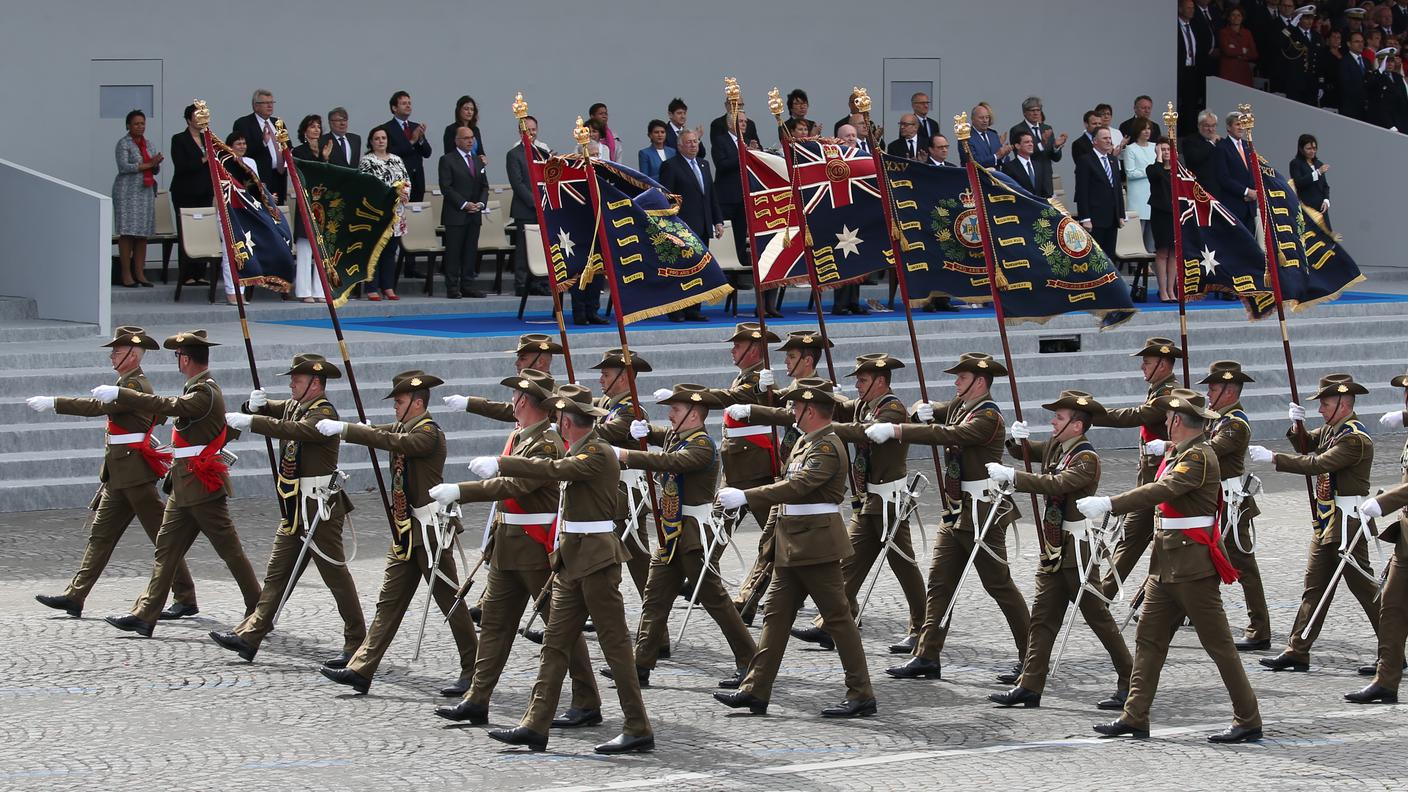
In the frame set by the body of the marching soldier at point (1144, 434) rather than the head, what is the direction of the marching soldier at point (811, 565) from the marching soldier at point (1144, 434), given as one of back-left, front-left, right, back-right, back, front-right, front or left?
front-left

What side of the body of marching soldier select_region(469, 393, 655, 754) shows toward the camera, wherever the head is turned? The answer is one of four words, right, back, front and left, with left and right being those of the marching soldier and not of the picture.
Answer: left

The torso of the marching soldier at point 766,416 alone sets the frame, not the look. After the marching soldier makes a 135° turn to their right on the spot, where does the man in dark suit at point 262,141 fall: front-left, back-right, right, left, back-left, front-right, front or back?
left

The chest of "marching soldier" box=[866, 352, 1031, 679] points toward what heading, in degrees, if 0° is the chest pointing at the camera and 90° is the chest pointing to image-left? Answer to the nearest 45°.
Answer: approximately 90°

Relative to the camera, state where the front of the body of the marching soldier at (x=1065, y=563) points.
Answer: to the viewer's left

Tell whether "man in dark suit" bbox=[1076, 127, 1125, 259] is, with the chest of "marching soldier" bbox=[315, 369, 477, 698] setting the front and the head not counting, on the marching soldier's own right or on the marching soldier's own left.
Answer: on the marching soldier's own right

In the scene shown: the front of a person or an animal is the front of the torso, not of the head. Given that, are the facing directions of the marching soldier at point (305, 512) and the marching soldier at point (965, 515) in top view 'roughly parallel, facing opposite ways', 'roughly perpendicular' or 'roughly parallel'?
roughly parallel

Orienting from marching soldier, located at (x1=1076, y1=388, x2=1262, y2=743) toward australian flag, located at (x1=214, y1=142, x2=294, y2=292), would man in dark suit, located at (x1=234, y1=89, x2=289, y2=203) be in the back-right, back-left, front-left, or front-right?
front-right

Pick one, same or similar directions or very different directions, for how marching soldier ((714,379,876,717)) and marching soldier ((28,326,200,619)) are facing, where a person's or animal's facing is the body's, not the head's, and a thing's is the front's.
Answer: same or similar directions

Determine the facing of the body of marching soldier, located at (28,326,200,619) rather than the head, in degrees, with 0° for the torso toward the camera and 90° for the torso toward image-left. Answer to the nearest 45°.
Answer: approximately 90°

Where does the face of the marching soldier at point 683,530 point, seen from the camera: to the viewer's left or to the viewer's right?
to the viewer's left

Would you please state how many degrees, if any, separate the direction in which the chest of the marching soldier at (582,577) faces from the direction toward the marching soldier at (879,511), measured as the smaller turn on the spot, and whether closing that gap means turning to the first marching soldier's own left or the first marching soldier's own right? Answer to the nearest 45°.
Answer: approximately 135° to the first marching soldier's own right

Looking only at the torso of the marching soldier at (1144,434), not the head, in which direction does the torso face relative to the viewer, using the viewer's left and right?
facing to the left of the viewer

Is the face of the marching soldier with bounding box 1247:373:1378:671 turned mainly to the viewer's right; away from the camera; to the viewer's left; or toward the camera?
to the viewer's left

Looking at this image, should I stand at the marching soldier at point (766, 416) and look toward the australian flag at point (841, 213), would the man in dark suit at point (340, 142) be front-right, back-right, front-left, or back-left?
front-left

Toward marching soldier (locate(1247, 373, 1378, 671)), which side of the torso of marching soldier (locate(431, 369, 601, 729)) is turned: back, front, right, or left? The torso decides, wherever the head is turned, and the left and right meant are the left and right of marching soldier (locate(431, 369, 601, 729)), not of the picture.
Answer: back

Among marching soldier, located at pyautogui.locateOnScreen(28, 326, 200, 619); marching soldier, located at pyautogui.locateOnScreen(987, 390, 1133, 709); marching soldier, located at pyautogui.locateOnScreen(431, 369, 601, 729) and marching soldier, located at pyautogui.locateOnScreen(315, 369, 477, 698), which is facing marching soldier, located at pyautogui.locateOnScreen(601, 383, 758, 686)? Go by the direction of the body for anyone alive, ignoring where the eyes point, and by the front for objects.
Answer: marching soldier, located at pyautogui.locateOnScreen(987, 390, 1133, 709)

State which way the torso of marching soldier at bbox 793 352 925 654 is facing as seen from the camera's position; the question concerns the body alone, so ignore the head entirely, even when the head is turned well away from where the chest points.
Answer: to the viewer's left

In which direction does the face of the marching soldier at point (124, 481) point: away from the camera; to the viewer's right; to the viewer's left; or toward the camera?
to the viewer's left

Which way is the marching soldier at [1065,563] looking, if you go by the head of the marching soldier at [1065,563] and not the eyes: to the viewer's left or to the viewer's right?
to the viewer's left

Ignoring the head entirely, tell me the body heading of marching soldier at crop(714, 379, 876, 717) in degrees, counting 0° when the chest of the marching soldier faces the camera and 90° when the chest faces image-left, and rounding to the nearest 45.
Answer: approximately 90°
